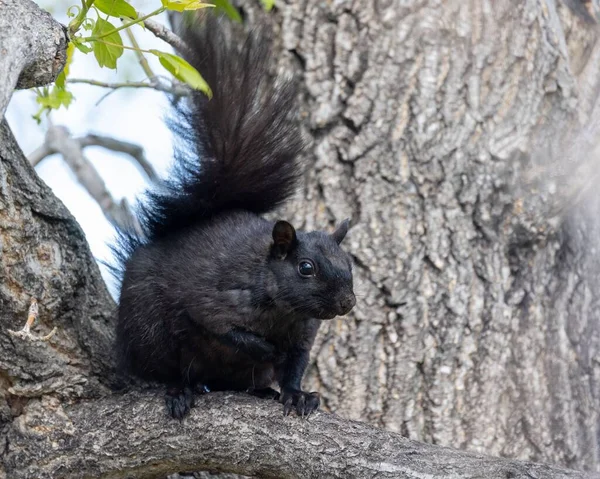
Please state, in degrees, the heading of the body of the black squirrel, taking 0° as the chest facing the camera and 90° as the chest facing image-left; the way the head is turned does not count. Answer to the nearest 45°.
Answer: approximately 315°

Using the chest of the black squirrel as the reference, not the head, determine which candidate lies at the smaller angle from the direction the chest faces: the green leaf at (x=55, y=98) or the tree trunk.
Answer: the tree trunk
